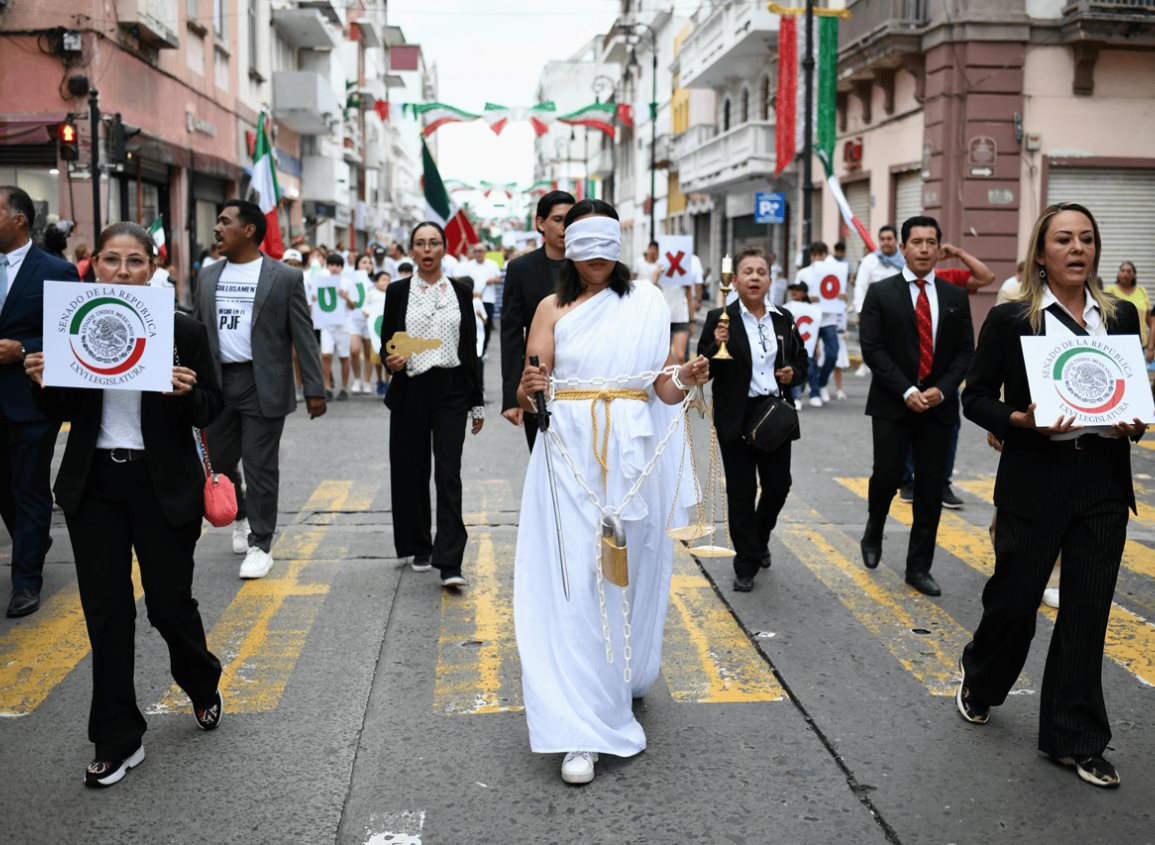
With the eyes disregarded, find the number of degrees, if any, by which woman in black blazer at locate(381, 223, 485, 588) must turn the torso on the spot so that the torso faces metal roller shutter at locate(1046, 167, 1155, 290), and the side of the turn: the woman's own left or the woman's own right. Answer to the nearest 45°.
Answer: approximately 135° to the woman's own left

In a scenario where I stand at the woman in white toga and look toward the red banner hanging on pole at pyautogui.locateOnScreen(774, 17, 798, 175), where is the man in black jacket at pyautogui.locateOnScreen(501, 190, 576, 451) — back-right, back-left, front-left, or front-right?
front-left

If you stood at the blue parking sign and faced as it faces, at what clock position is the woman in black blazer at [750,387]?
The woman in black blazer is roughly at 12 o'clock from the blue parking sign.

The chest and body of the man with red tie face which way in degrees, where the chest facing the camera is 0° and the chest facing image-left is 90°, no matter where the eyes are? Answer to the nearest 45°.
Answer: approximately 0°

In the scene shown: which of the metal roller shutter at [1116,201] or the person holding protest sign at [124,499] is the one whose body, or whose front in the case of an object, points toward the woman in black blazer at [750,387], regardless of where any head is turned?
the metal roller shutter

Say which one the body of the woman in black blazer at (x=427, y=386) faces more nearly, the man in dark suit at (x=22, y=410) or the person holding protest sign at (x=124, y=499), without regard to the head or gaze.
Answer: the person holding protest sign

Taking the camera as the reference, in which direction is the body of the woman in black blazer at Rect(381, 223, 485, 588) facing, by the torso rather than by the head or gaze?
toward the camera

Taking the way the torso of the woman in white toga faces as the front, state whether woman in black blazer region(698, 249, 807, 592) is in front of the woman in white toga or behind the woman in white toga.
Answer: behind

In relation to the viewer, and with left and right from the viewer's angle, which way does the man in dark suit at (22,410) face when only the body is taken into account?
facing the viewer and to the left of the viewer

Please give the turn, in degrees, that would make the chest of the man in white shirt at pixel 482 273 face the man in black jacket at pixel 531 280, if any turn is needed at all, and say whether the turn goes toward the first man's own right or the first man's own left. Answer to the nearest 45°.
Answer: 0° — they already face them

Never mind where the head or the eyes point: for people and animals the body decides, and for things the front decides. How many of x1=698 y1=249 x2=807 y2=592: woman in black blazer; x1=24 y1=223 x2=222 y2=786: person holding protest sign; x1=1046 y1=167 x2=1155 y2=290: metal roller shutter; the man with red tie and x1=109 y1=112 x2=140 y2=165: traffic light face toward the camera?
4

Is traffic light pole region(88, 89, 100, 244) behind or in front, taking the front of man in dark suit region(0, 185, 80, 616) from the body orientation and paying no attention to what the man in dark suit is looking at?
behind
